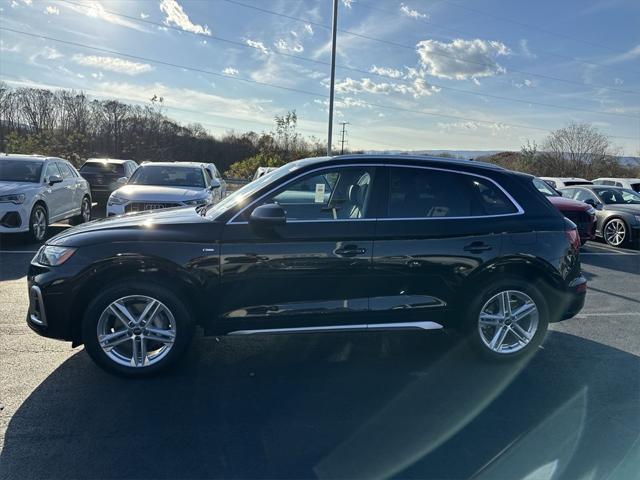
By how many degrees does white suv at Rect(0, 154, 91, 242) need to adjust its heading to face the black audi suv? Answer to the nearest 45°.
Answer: approximately 45° to its left

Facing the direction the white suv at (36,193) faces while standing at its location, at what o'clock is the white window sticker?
The white window sticker is roughly at 10 o'clock from the white suv.

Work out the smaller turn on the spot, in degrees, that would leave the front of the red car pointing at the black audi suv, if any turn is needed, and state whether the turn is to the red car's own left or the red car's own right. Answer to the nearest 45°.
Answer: approximately 45° to the red car's own right

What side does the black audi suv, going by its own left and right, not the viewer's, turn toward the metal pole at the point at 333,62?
right

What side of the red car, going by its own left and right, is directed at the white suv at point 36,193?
right

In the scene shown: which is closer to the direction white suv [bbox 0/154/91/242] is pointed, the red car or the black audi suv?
the black audi suv

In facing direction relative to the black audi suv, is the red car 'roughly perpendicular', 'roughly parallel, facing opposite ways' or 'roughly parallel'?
roughly perpendicular

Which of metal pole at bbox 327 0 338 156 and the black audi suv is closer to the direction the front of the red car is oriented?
the black audi suv

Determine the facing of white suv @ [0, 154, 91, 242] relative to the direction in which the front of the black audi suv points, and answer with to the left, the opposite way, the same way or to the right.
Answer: to the left

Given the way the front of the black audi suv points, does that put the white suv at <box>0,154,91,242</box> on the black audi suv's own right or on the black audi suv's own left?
on the black audi suv's own right

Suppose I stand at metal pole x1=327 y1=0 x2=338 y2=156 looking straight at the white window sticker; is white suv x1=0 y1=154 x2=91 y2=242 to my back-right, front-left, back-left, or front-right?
front-right

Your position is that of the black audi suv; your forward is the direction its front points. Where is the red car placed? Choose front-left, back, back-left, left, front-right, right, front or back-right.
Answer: back-right

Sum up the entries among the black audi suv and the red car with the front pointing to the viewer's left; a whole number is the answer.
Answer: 1

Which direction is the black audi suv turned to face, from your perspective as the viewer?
facing to the left of the viewer
